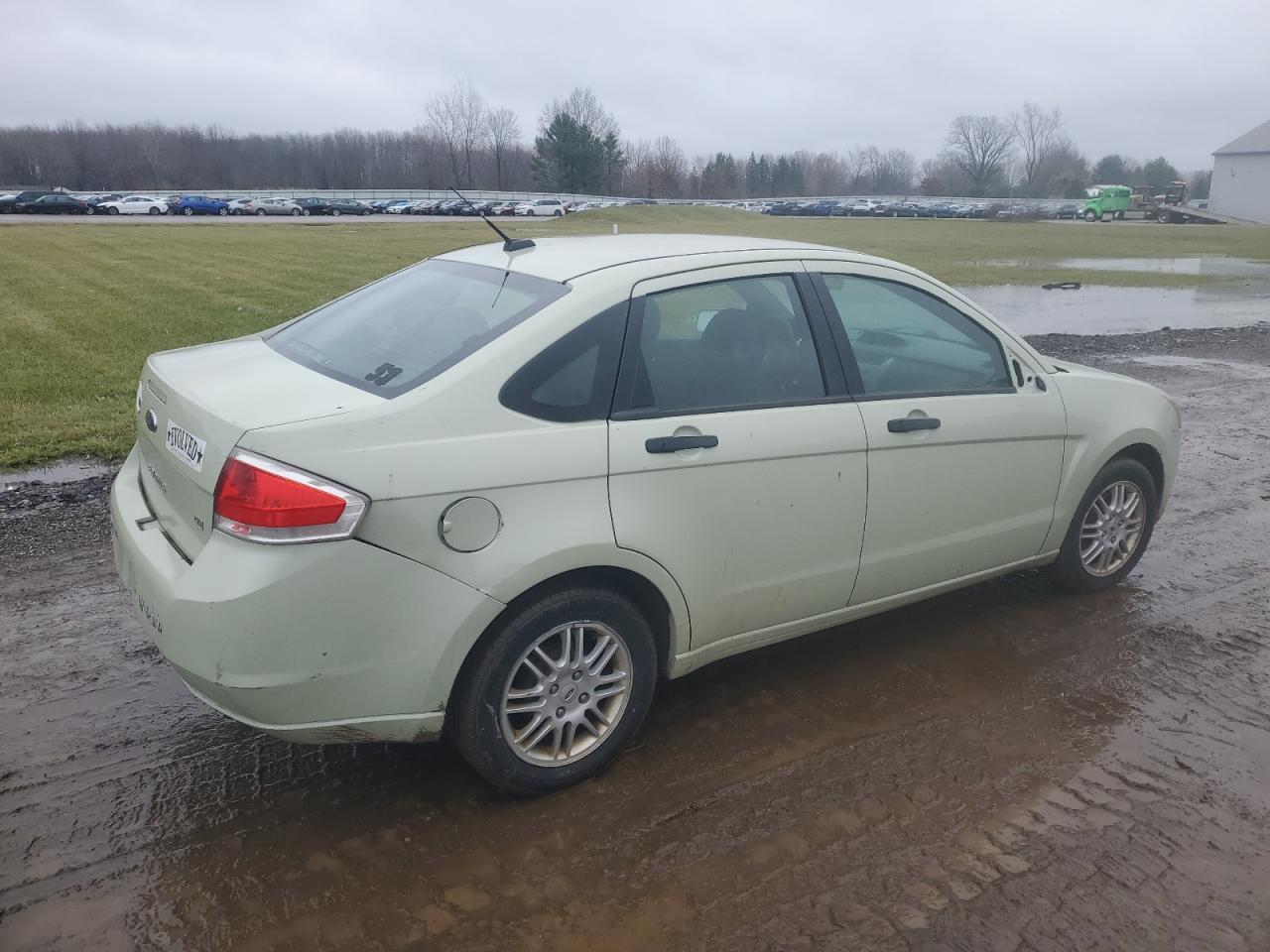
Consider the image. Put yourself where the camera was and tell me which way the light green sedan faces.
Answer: facing away from the viewer and to the right of the viewer
